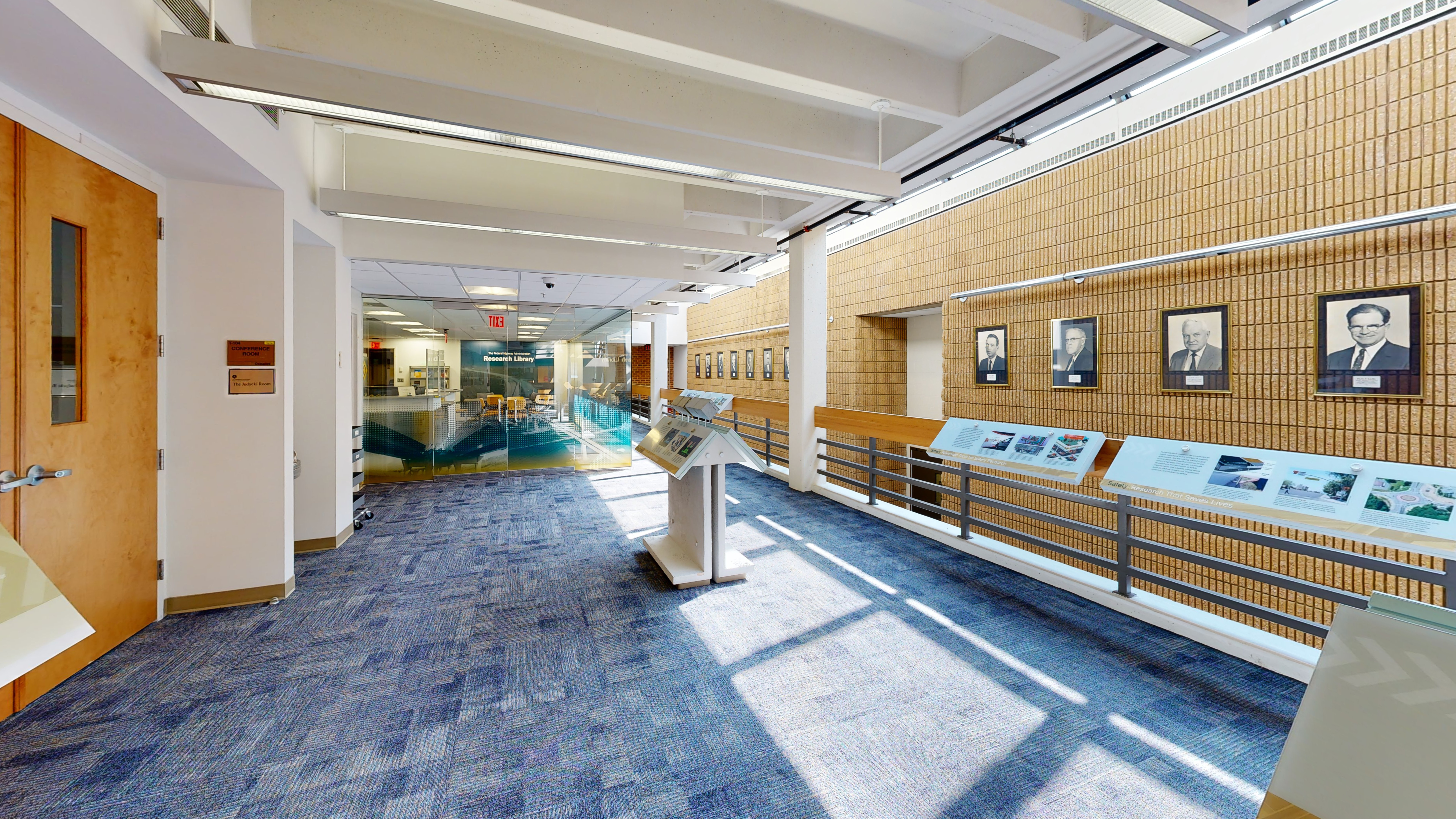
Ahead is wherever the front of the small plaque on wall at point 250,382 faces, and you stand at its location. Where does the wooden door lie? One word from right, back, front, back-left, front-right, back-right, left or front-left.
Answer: front-right

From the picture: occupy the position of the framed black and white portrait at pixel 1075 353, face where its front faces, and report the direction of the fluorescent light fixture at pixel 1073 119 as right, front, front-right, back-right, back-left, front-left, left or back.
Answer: front-left

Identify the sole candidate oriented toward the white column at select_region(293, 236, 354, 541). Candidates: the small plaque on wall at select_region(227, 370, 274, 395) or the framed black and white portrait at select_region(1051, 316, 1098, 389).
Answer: the framed black and white portrait

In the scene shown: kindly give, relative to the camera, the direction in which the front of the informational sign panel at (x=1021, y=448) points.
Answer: facing the viewer and to the left of the viewer

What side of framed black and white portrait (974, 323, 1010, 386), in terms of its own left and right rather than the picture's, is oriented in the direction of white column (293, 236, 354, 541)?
front

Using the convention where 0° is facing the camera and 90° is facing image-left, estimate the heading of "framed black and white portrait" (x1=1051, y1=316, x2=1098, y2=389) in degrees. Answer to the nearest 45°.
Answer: approximately 45°

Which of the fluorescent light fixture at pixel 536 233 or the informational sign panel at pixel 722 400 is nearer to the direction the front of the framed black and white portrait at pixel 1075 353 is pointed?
the fluorescent light fixture

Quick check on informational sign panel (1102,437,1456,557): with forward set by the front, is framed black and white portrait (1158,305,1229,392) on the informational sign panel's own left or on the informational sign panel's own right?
on the informational sign panel's own right

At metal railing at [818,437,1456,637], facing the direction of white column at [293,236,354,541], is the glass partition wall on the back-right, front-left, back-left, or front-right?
front-right

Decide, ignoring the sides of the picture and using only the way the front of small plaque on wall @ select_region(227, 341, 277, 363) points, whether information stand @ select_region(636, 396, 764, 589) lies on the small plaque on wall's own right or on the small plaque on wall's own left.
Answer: on the small plaque on wall's own left

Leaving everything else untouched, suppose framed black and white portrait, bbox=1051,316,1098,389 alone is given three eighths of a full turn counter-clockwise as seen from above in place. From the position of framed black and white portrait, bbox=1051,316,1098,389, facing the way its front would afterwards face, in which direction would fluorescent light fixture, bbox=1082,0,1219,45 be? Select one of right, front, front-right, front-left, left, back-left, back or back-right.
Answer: right

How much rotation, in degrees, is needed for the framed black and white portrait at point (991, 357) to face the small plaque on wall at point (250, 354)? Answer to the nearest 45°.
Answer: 0° — it already faces it

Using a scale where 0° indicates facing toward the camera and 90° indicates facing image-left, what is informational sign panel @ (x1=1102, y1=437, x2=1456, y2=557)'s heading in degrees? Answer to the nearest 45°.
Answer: approximately 45°

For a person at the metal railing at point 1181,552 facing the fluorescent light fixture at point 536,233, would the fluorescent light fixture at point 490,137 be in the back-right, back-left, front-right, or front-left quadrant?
front-left

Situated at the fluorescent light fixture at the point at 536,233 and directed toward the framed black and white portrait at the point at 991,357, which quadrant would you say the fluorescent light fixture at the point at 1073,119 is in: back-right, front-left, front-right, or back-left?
front-right
